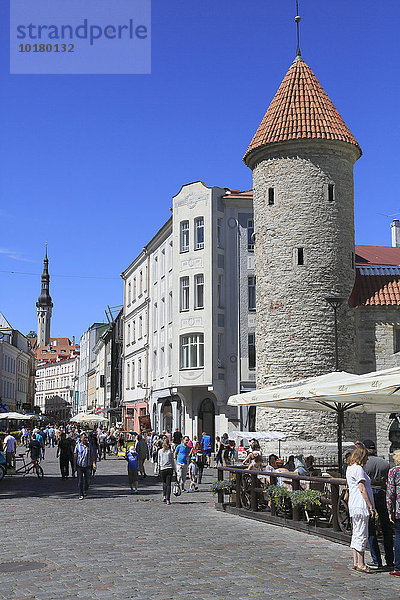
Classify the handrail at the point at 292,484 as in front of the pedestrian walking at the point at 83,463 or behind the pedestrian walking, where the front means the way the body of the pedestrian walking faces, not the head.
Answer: in front

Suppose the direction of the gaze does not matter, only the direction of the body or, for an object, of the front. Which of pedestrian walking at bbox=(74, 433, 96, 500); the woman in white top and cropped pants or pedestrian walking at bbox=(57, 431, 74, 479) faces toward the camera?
pedestrian walking at bbox=(74, 433, 96, 500)

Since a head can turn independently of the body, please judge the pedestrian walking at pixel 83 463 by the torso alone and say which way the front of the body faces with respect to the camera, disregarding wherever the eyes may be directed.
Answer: toward the camera

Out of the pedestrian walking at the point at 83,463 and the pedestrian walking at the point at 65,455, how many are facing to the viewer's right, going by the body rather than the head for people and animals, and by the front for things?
0

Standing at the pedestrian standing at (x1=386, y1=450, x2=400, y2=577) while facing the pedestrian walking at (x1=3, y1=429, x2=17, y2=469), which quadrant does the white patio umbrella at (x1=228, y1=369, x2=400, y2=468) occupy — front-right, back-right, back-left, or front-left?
front-right
